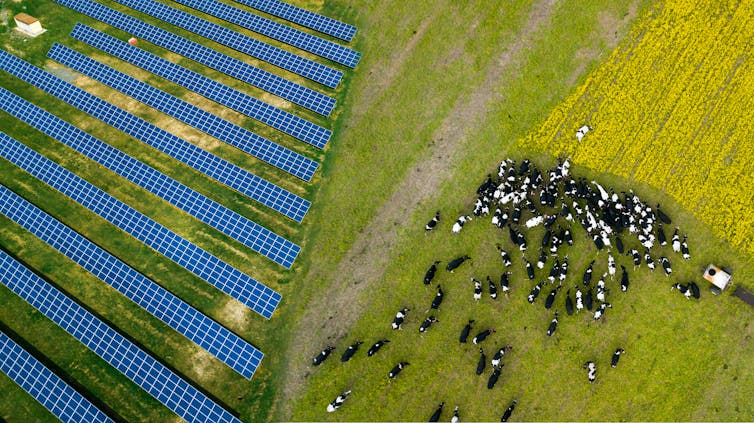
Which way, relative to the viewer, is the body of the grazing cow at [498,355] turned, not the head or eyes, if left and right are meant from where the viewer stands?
facing away from the viewer and to the right of the viewer

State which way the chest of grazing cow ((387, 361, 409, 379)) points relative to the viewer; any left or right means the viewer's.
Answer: facing away from the viewer and to the right of the viewer

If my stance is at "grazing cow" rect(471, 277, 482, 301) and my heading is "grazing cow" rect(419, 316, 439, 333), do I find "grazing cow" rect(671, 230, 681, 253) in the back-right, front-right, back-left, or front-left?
back-left

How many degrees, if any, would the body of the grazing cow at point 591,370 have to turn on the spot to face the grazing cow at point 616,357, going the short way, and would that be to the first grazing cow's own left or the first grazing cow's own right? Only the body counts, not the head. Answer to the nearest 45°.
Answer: approximately 45° to the first grazing cow's own right

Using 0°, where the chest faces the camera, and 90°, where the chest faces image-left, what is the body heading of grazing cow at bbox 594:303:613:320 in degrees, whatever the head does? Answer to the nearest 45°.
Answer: approximately 225°
